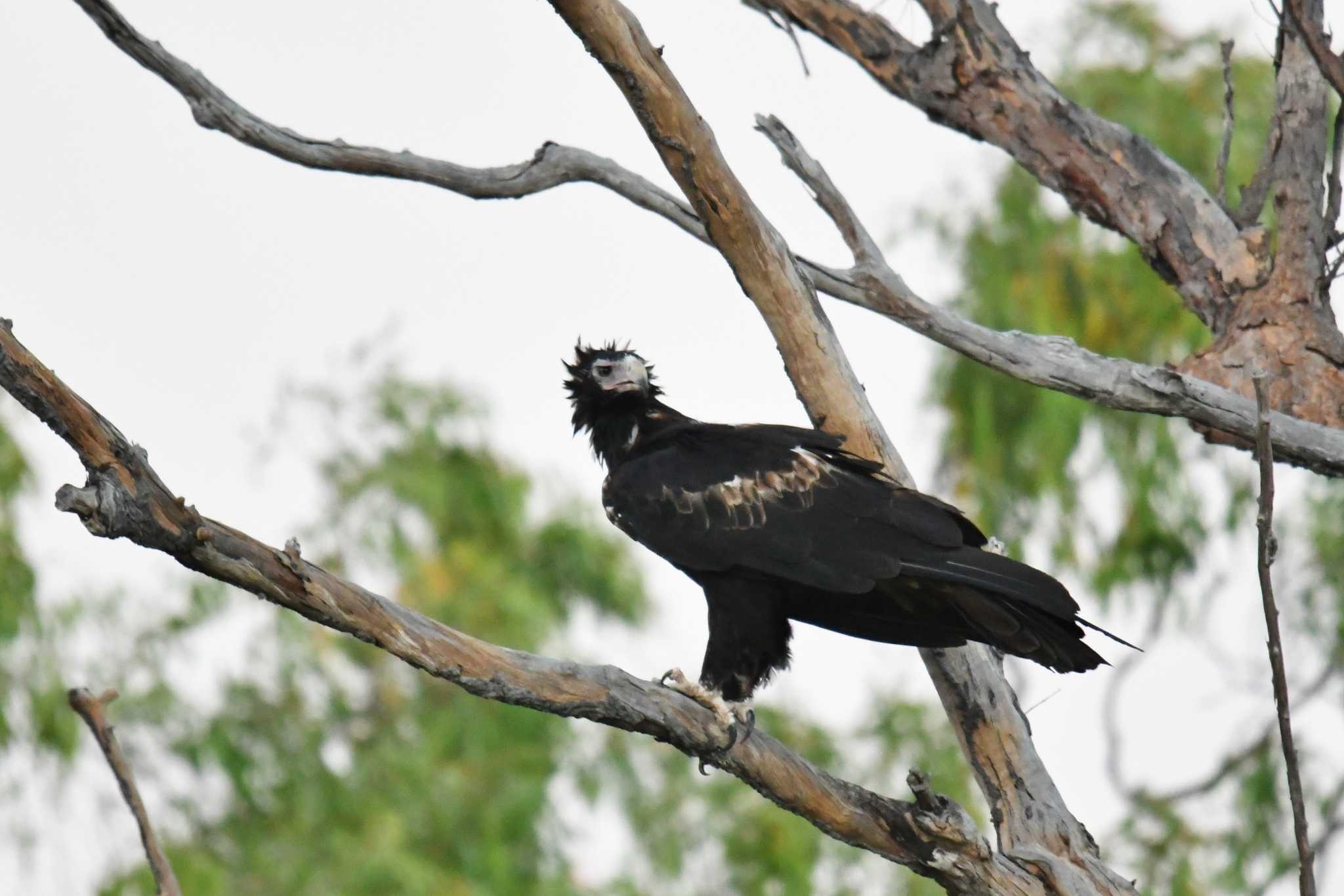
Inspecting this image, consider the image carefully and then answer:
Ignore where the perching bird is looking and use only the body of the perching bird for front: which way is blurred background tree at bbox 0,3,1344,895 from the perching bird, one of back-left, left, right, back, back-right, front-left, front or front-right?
right

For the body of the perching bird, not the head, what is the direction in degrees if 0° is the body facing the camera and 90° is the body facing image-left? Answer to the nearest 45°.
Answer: approximately 90°
